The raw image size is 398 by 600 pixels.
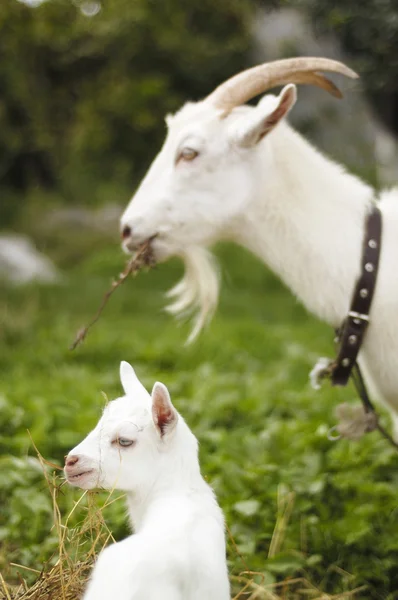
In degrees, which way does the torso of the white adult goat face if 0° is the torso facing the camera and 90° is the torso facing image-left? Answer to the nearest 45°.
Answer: approximately 90°

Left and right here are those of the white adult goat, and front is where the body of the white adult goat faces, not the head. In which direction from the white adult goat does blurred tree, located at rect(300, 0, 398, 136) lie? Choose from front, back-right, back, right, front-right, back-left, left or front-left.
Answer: right

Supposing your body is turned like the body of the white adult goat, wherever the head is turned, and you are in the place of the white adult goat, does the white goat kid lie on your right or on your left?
on your left
